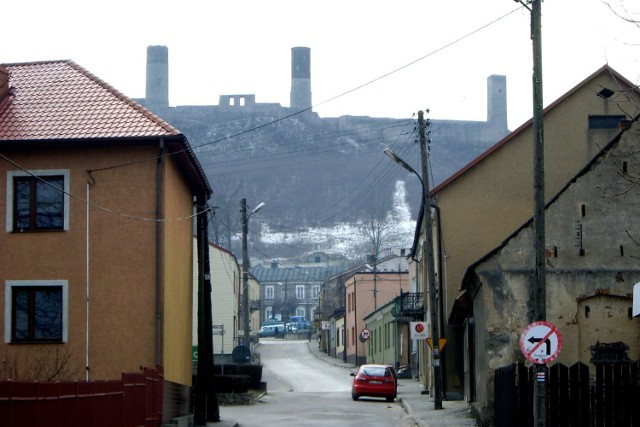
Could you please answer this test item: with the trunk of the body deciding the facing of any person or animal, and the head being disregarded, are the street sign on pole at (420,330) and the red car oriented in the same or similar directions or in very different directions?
very different directions

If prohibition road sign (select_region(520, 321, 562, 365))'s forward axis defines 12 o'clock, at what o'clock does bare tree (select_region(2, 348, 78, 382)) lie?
The bare tree is roughly at 4 o'clock from the prohibition road sign.

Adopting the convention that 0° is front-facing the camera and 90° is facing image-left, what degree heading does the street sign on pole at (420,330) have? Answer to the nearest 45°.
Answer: approximately 0°

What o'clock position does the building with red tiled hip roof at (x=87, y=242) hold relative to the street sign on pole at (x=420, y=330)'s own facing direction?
The building with red tiled hip roof is roughly at 1 o'clock from the street sign on pole.

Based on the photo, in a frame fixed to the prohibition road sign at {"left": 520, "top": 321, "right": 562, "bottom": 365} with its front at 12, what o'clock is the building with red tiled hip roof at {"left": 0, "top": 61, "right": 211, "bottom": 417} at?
The building with red tiled hip roof is roughly at 4 o'clock from the prohibition road sign.

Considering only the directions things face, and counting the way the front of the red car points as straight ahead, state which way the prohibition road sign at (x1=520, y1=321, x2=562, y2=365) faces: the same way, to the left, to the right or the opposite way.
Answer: the opposite way

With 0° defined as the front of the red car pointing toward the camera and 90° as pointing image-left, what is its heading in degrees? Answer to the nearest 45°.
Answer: approximately 180°

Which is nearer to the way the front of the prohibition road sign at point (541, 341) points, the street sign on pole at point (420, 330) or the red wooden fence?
the red wooden fence

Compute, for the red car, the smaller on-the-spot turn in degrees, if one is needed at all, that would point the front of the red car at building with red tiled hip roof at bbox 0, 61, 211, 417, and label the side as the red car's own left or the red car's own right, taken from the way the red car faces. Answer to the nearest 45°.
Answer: approximately 135° to the red car's own left
